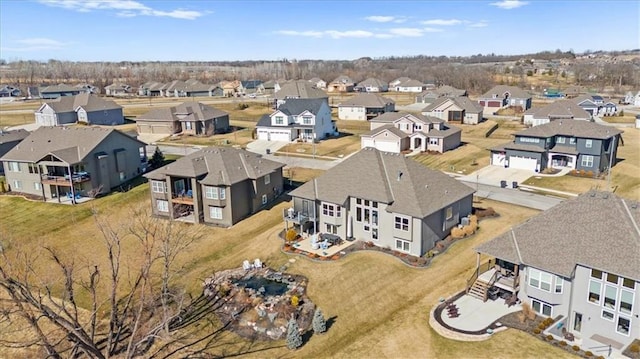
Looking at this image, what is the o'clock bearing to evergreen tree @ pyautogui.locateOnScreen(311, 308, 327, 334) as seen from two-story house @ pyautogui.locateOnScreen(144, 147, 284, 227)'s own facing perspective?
The evergreen tree is roughly at 4 o'clock from the two-story house.

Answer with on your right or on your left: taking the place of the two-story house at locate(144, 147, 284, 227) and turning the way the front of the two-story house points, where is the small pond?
on your right

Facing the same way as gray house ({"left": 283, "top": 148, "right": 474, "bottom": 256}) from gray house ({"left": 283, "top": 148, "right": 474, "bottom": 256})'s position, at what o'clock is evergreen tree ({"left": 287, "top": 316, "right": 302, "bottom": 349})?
The evergreen tree is roughly at 5 o'clock from the gray house.

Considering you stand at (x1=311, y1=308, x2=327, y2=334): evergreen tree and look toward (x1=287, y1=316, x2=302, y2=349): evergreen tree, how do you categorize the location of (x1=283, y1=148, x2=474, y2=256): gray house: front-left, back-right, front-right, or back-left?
back-right

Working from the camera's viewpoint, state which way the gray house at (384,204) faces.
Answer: facing away from the viewer and to the right of the viewer

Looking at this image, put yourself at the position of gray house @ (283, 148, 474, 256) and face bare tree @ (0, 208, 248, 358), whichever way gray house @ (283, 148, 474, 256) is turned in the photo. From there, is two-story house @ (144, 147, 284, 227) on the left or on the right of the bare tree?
right

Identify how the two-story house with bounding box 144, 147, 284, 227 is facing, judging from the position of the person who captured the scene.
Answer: facing away from the viewer and to the right of the viewer

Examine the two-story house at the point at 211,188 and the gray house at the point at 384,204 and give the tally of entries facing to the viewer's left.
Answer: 0

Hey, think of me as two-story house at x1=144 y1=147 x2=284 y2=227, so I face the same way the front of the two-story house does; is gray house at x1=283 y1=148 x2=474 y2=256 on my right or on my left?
on my right

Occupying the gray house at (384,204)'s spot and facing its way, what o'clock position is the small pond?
The small pond is roughly at 6 o'clock from the gray house.

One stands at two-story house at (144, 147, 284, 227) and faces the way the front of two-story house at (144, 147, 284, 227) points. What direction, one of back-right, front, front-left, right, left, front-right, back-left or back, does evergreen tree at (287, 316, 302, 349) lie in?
back-right

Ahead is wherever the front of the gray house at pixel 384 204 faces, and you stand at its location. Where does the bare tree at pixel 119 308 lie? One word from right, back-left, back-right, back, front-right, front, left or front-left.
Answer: back
